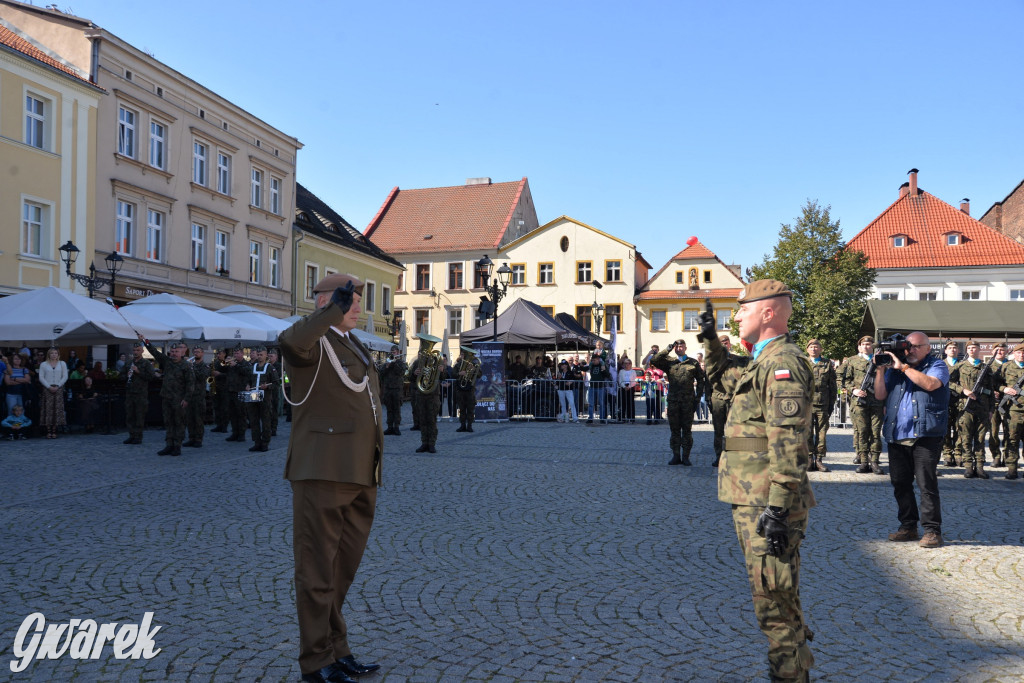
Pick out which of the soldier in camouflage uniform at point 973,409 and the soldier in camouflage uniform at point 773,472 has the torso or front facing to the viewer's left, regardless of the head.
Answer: the soldier in camouflage uniform at point 773,472

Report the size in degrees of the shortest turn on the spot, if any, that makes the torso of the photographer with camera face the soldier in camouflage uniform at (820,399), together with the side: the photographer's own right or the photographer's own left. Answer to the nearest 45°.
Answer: approximately 135° to the photographer's own right

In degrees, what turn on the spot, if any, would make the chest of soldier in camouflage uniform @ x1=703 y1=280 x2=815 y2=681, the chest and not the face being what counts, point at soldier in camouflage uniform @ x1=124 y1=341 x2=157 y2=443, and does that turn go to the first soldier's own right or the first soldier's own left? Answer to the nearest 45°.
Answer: approximately 45° to the first soldier's own right

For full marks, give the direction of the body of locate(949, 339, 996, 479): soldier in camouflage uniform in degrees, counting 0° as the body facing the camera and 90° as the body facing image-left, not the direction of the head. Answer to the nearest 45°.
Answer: approximately 0°

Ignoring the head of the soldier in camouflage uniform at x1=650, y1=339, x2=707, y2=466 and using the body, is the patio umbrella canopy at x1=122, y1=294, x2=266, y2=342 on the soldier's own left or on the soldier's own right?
on the soldier's own right

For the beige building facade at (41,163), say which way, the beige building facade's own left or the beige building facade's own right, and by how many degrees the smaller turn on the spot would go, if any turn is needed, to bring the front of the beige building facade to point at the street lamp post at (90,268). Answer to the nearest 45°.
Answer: approximately 45° to the beige building facade's own right

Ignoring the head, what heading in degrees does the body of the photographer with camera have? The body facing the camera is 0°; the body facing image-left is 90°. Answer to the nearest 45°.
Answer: approximately 45°

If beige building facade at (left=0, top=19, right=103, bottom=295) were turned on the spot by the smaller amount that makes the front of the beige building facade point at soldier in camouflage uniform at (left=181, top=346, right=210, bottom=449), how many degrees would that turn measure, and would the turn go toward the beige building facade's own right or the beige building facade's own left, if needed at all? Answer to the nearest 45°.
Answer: approximately 45° to the beige building facade's own right

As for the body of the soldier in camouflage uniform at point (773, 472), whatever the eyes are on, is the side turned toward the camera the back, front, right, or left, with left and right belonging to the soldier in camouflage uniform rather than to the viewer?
left
